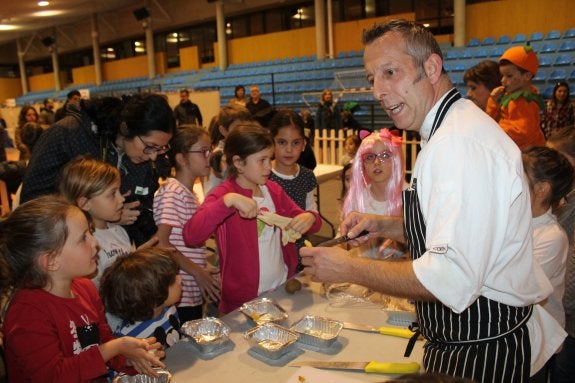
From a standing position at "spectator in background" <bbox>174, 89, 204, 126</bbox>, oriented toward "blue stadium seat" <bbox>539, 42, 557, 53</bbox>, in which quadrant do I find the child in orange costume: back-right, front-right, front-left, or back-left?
front-right

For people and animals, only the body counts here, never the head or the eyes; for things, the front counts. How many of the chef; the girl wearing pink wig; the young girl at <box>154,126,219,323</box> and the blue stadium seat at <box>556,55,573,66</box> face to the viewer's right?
1

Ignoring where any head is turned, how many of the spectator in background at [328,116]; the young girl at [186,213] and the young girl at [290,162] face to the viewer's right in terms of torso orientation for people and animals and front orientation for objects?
1

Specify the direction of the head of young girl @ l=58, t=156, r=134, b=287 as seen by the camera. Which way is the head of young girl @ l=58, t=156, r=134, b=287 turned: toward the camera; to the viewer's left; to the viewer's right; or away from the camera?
to the viewer's right

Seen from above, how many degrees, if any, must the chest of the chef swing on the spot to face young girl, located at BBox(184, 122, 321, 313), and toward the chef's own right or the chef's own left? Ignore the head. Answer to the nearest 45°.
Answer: approximately 45° to the chef's own right

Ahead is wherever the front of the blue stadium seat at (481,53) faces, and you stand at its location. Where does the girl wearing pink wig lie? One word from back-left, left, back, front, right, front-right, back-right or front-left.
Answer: front-left

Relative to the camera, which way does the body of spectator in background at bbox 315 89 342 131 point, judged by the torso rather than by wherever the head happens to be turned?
toward the camera

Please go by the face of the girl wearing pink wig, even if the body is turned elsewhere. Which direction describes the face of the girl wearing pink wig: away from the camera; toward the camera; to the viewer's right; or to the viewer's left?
toward the camera

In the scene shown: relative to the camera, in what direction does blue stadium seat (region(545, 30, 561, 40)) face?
facing the viewer and to the left of the viewer

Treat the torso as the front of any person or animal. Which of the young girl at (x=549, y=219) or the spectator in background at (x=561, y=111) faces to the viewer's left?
the young girl

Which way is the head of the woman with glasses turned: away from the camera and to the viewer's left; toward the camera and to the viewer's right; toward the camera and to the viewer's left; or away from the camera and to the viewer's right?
toward the camera and to the viewer's right

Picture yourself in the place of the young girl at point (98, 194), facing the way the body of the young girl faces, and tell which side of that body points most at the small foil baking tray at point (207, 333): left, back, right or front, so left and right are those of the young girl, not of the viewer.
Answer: front

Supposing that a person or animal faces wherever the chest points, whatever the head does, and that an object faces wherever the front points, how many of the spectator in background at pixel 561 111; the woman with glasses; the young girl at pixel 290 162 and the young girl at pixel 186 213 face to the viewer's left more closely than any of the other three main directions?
0

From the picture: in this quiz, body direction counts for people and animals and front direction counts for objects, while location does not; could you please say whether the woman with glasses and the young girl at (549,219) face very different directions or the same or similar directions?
very different directions

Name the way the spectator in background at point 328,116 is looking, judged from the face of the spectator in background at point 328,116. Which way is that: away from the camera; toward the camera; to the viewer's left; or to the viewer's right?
toward the camera
